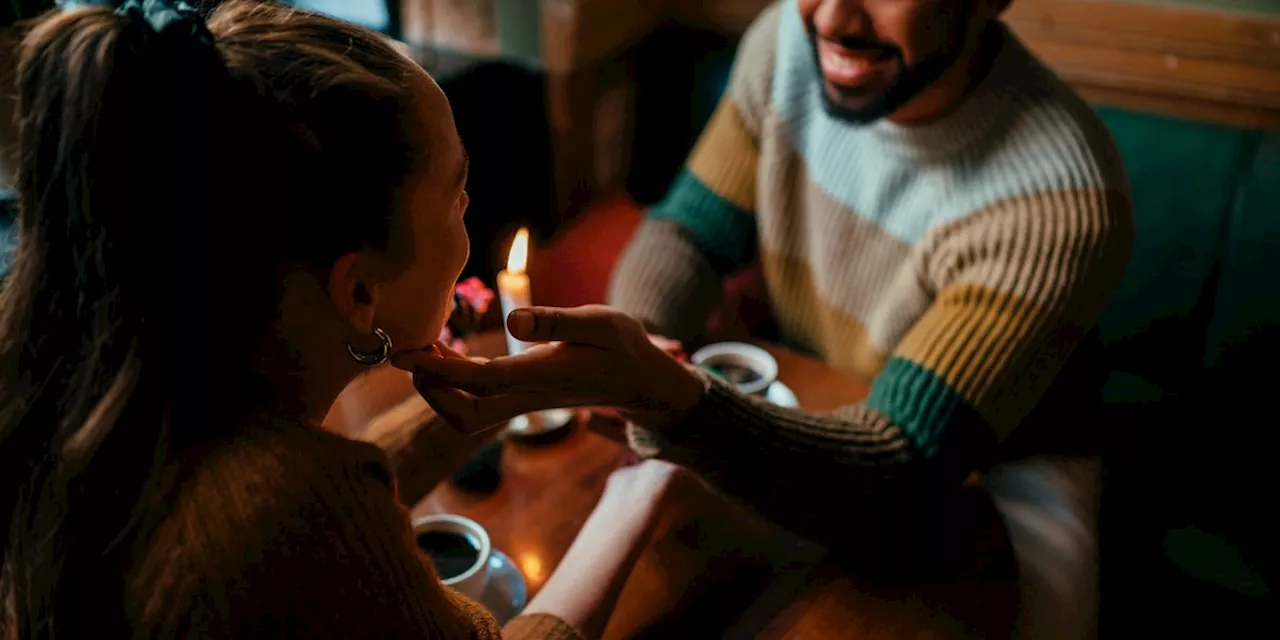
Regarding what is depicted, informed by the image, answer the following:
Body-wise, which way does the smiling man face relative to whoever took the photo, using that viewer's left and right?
facing the viewer and to the left of the viewer

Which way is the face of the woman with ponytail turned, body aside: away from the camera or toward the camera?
away from the camera

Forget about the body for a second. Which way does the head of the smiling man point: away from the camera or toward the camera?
toward the camera

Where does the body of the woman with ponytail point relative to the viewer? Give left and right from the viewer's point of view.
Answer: facing away from the viewer and to the right of the viewer

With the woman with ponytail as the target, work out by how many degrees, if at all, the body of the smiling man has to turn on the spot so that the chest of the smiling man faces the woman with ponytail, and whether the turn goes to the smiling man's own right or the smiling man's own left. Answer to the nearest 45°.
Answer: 0° — they already face them

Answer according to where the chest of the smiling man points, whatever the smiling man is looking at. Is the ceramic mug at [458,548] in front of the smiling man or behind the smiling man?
in front

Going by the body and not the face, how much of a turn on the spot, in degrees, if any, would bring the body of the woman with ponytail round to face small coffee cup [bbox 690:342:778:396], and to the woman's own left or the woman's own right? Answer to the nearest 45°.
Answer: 0° — they already face it
